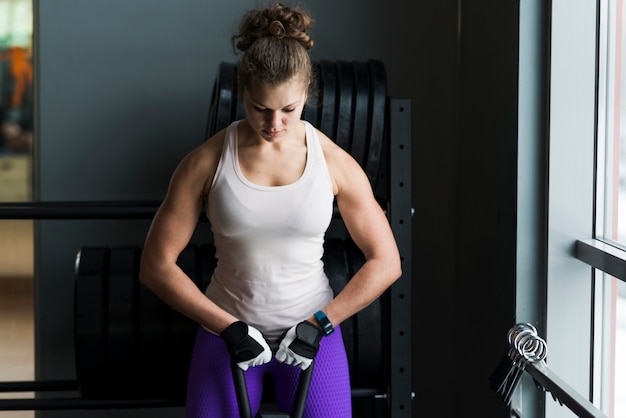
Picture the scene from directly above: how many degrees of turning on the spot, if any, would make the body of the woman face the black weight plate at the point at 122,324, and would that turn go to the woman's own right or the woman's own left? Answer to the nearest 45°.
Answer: approximately 135° to the woman's own right

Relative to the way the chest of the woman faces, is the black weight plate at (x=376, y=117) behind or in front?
behind

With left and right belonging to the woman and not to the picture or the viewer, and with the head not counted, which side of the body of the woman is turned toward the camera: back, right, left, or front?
front
